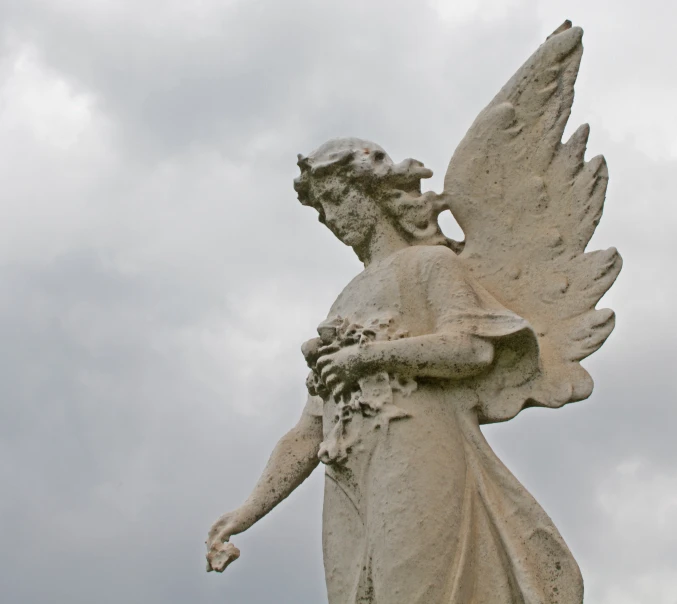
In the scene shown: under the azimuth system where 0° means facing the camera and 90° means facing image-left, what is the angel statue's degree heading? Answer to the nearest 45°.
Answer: approximately 45°
